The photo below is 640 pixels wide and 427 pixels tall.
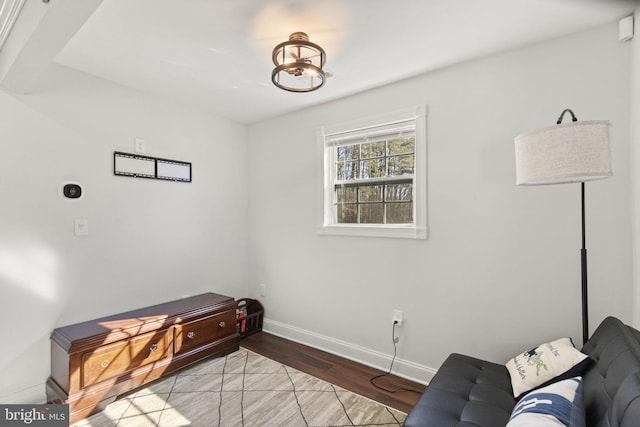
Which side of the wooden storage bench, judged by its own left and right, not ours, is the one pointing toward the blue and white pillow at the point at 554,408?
front

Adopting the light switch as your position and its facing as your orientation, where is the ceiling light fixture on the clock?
The ceiling light fixture is roughly at 11 o'clock from the light switch.

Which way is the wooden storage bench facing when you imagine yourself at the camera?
facing the viewer and to the right of the viewer

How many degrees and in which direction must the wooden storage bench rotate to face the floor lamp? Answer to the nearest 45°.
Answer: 0° — it already faces it

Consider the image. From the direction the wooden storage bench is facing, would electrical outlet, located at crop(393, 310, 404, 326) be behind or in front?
in front

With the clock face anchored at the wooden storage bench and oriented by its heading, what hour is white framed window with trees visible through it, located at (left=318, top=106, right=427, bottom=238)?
The white framed window with trees visible through it is roughly at 11 o'clock from the wooden storage bench.

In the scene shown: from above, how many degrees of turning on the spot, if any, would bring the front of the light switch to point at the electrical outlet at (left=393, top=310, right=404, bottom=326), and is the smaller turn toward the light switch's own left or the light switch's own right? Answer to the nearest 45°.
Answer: approximately 45° to the light switch's own left

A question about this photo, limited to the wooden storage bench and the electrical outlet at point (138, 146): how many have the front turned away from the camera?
0

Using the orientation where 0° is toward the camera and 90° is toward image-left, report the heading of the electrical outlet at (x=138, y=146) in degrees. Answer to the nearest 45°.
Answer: approximately 315°

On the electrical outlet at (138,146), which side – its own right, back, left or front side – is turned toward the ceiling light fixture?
front
